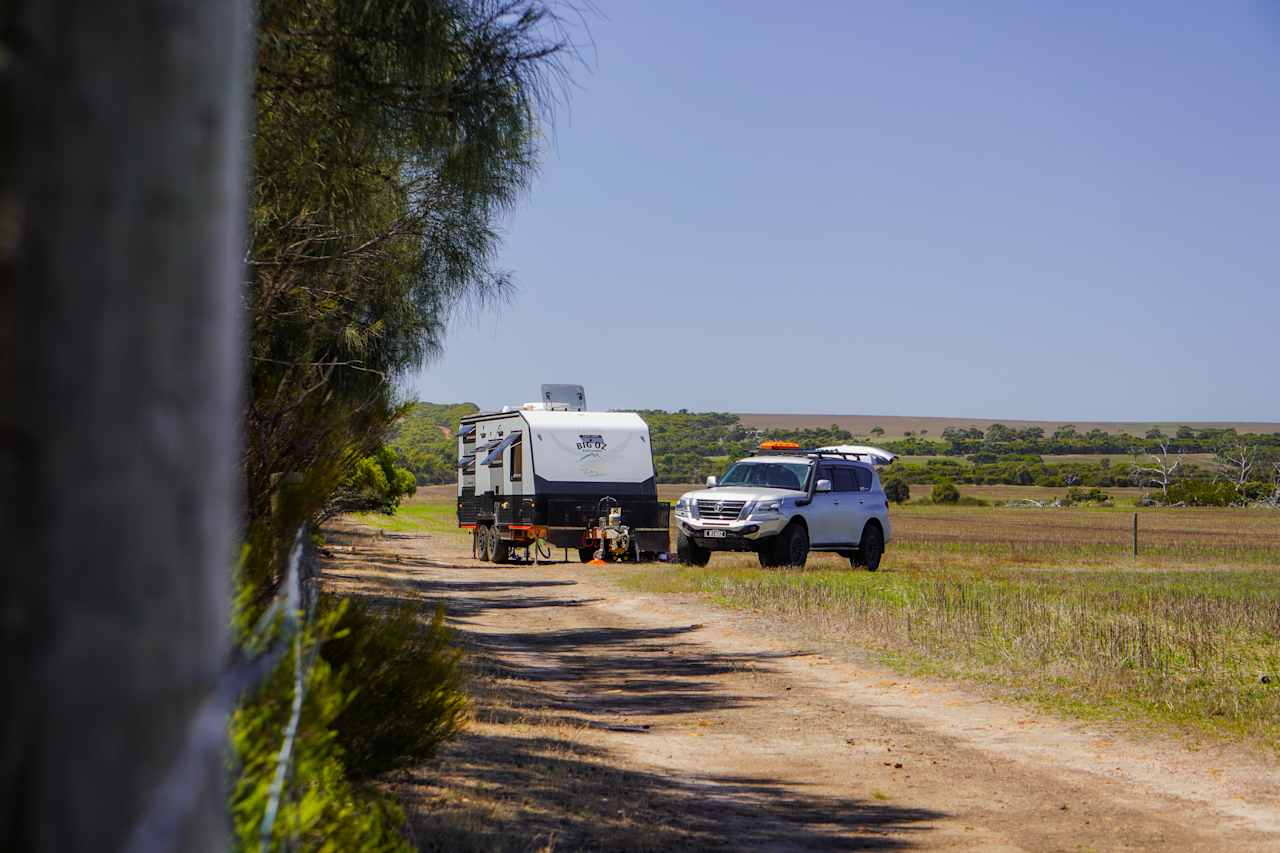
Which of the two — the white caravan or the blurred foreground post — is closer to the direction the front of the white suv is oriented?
the blurred foreground post

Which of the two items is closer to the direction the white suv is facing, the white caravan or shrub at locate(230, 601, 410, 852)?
the shrub

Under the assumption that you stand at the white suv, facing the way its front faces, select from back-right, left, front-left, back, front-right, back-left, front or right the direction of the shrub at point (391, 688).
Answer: front-left

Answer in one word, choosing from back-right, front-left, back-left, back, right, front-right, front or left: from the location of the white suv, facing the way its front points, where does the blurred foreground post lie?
front-left

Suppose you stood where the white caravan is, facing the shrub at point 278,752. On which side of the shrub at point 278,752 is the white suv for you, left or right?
left

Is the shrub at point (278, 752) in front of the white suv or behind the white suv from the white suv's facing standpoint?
in front

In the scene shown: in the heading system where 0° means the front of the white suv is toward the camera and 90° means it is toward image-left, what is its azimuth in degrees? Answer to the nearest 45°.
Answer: approximately 45°

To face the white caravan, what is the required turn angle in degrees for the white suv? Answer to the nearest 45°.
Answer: approximately 90° to its right
